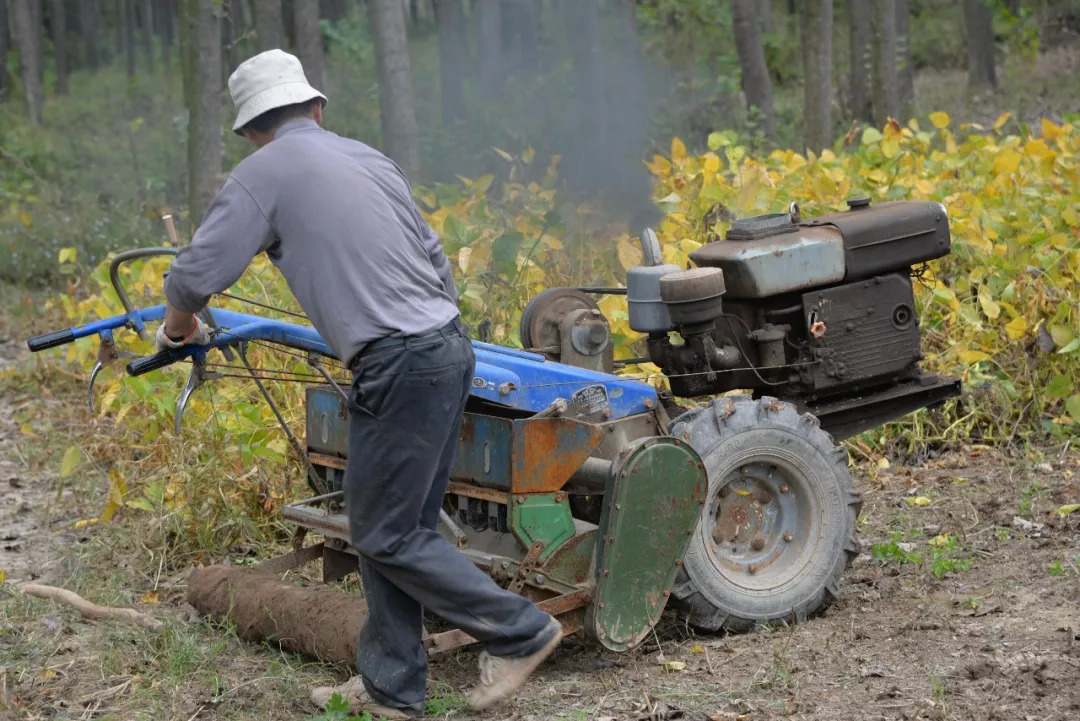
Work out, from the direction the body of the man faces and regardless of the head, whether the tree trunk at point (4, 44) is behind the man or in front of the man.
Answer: in front

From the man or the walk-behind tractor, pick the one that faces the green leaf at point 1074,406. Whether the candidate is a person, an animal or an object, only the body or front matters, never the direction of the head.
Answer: the walk-behind tractor

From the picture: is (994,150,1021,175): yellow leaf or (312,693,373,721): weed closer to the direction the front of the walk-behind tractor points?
the yellow leaf

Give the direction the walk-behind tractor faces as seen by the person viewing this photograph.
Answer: facing away from the viewer and to the right of the viewer

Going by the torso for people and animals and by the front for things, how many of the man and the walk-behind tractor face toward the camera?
0

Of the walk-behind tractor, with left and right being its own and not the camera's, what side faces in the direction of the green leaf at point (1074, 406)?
front

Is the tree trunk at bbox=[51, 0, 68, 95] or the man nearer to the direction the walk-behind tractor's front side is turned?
the tree trunk

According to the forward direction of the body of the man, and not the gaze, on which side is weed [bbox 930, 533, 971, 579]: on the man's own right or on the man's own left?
on the man's own right

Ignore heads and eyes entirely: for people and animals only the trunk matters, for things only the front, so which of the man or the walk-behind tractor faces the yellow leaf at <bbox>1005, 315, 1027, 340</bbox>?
the walk-behind tractor

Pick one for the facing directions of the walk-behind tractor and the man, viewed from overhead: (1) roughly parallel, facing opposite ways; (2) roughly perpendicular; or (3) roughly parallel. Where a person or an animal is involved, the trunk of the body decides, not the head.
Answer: roughly perpendicular

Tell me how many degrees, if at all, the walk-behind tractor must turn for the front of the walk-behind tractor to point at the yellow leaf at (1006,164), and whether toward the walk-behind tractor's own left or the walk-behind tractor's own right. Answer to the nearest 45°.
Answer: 0° — it already faces it
